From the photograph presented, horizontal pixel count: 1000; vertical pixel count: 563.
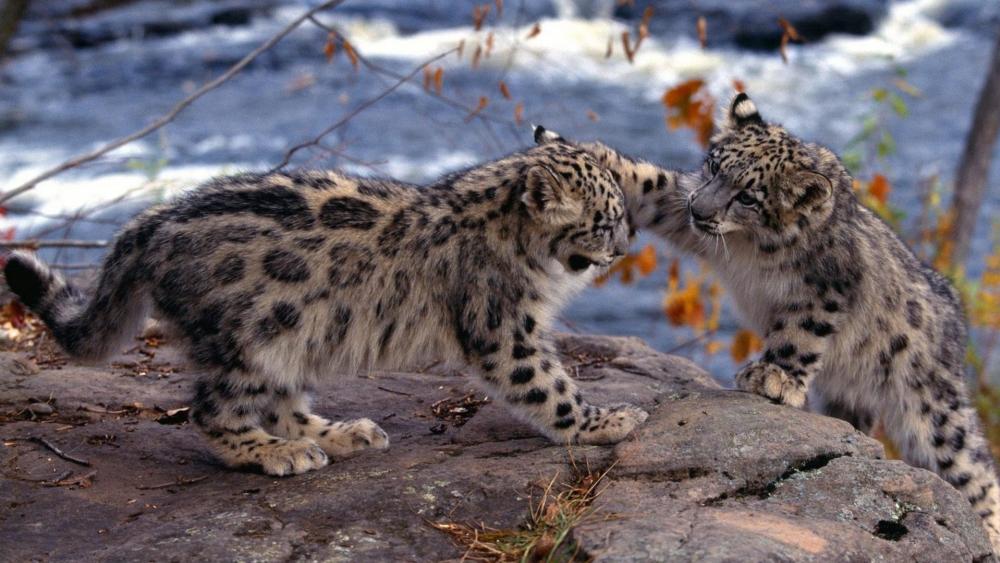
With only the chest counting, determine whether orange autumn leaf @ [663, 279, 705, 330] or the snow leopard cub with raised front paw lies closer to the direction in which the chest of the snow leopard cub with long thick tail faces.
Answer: the snow leopard cub with raised front paw

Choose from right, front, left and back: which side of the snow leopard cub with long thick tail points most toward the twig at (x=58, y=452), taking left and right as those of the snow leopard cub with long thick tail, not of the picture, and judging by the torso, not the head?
back

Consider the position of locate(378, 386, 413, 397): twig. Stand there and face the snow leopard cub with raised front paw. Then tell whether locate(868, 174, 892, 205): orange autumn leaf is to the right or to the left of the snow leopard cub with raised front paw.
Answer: left

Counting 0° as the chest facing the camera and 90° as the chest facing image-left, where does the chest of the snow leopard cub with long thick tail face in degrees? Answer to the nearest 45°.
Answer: approximately 270°

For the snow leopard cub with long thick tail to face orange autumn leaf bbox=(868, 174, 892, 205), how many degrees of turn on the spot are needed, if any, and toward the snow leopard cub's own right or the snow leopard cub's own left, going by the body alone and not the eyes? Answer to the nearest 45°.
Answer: approximately 45° to the snow leopard cub's own left

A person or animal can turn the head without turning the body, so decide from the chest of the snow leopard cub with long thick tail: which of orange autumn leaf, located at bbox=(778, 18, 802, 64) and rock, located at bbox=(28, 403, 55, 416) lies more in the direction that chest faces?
the orange autumn leaf

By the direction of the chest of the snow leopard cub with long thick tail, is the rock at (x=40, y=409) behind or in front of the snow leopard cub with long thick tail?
behind

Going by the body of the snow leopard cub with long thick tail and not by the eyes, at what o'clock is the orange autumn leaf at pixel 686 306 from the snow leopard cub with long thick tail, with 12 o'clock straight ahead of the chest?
The orange autumn leaf is roughly at 10 o'clock from the snow leopard cub with long thick tail.

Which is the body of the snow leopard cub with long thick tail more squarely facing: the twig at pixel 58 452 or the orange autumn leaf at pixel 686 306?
the orange autumn leaf

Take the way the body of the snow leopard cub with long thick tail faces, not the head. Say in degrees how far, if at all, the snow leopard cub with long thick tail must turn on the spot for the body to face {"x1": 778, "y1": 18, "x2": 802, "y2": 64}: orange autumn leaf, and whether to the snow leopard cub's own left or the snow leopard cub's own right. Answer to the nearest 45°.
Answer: approximately 45° to the snow leopard cub's own left

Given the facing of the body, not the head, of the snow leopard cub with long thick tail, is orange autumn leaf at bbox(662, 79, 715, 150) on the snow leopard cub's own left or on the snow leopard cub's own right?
on the snow leopard cub's own left
